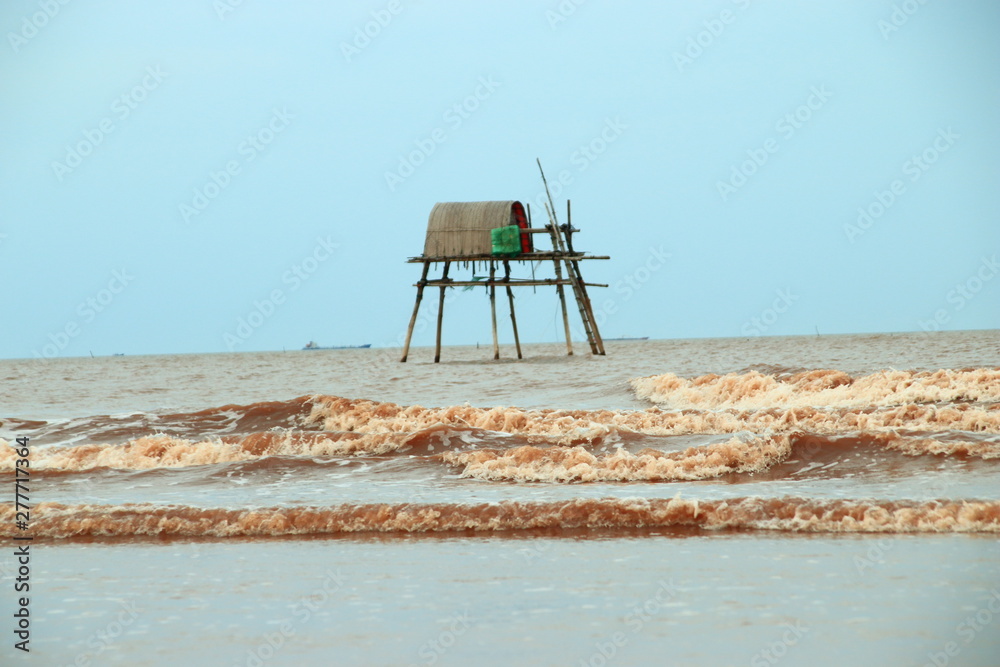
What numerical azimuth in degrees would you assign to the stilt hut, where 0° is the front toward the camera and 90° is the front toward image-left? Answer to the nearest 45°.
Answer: approximately 270°
